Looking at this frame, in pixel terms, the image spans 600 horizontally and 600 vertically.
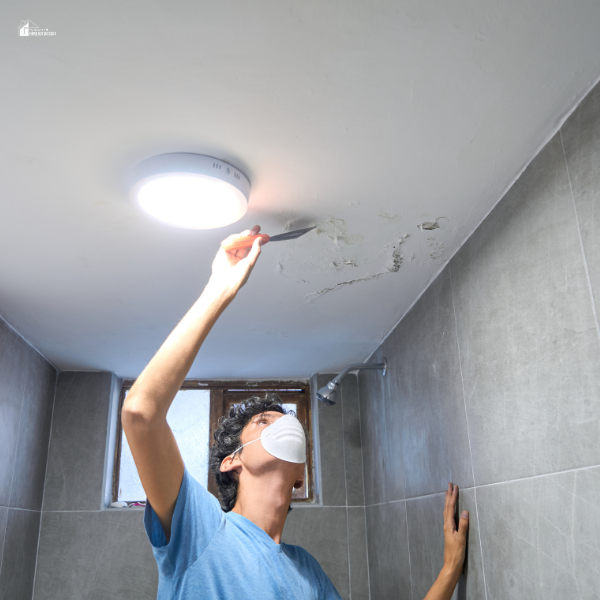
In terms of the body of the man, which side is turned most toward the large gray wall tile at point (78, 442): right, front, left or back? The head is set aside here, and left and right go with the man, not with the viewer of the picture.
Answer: back

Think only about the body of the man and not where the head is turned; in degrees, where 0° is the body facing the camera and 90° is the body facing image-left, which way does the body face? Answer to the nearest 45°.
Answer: approximately 315°

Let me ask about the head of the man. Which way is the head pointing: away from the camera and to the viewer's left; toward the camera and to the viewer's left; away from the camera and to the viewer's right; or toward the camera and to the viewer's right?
toward the camera and to the viewer's right

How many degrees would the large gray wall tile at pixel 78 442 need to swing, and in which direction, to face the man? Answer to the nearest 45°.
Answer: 0° — it already faces them

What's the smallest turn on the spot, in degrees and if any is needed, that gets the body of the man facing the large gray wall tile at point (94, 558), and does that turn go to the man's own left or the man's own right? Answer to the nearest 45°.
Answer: approximately 180°

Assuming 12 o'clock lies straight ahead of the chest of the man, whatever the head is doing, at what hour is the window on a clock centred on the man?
The window is roughly at 7 o'clock from the man.

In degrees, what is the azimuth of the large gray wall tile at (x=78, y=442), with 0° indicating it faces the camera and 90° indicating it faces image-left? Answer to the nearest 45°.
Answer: approximately 0°
